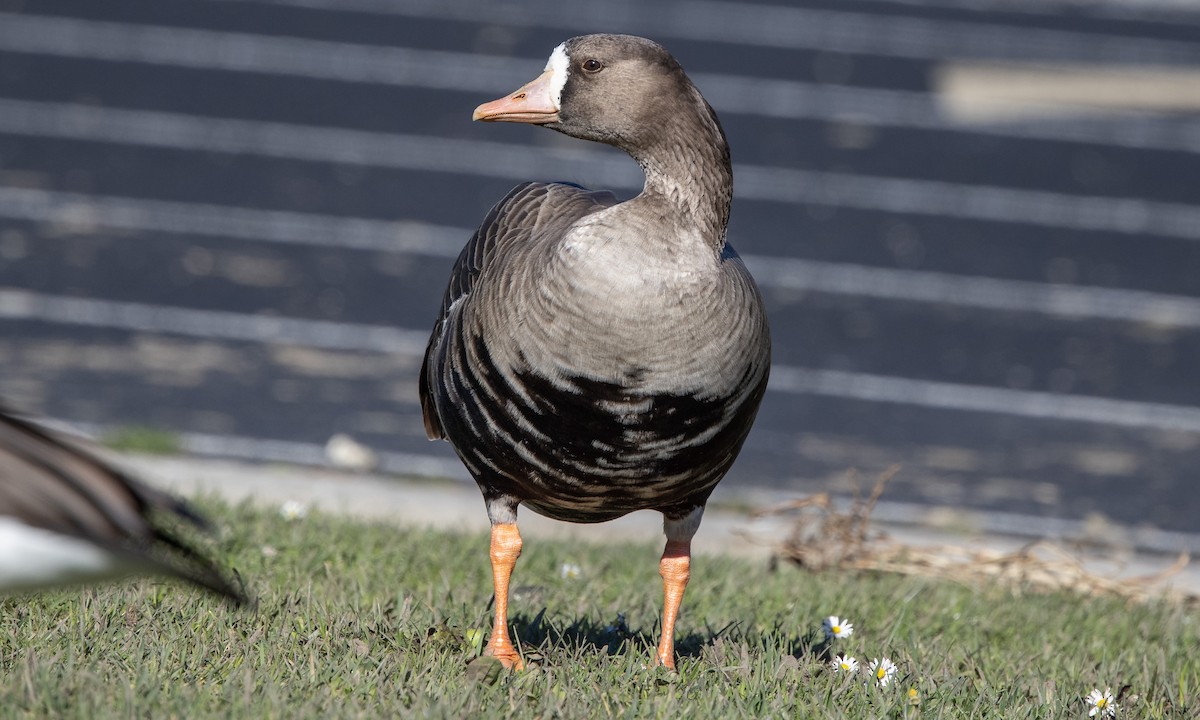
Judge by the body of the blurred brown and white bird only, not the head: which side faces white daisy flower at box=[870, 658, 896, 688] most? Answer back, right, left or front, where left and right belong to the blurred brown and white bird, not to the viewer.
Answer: back

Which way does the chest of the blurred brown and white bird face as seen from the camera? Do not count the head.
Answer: to the viewer's left

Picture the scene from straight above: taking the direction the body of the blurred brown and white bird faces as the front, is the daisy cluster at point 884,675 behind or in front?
behind

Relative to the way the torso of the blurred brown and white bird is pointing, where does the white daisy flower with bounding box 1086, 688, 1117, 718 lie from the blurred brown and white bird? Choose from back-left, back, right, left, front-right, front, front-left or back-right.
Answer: back

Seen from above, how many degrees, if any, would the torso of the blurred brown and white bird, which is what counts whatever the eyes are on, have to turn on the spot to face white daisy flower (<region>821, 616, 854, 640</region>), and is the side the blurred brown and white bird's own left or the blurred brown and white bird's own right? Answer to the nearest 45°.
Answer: approximately 135° to the blurred brown and white bird's own right

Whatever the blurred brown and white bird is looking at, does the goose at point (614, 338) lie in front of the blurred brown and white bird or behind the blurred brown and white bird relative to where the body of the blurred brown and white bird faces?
behind
